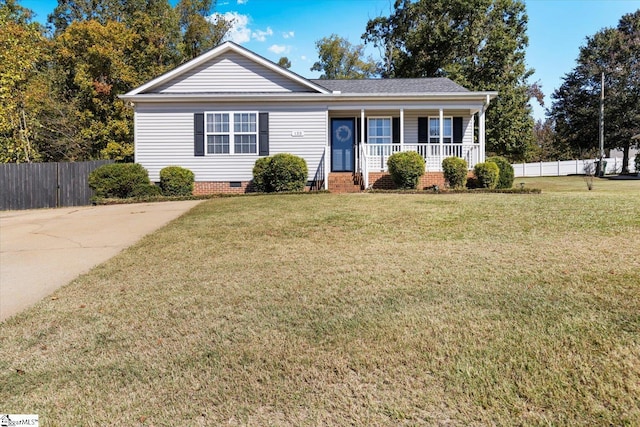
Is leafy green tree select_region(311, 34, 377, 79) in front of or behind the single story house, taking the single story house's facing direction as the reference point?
behind

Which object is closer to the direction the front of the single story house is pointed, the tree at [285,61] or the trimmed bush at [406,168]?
the trimmed bush

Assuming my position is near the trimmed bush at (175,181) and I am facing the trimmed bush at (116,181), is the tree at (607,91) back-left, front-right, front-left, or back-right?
back-right

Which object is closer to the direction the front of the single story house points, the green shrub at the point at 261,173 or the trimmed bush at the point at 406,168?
the green shrub

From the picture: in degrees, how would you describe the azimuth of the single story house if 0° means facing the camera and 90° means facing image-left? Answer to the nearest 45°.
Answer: approximately 0°

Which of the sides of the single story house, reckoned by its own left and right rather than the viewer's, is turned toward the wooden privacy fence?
right

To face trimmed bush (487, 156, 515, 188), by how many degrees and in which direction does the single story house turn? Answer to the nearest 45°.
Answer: approximately 90° to its left

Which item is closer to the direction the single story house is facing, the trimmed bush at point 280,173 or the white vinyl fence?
the trimmed bush

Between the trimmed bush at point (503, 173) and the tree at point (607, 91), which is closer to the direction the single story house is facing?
the trimmed bush

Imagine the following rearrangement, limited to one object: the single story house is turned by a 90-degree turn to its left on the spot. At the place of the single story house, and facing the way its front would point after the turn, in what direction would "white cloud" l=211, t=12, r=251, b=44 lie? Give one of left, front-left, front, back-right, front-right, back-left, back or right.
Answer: left

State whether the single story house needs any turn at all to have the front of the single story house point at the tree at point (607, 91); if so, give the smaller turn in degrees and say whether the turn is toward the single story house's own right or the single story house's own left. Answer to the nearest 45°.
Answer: approximately 135° to the single story house's own left
